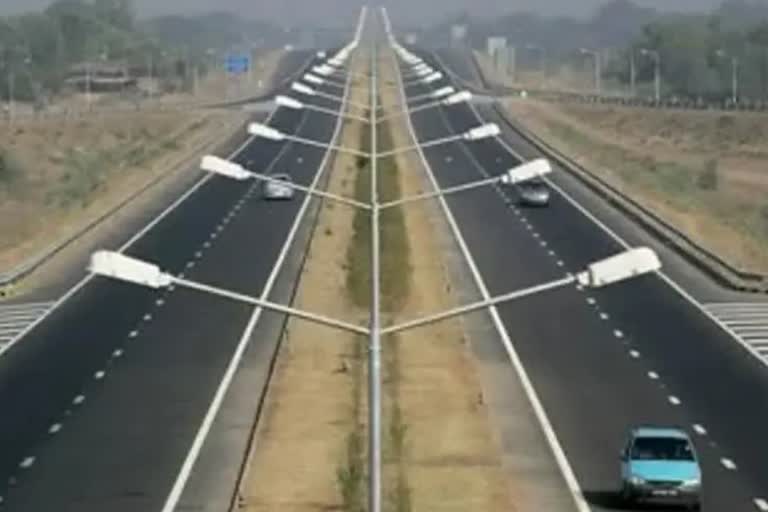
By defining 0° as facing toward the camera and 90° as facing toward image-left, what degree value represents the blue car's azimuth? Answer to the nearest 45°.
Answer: approximately 0°
